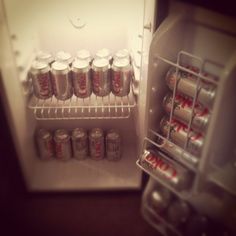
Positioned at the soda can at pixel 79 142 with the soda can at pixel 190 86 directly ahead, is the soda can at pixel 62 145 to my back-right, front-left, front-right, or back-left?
back-right

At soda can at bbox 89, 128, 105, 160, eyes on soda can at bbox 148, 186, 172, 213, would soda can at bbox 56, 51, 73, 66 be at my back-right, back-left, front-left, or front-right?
back-right

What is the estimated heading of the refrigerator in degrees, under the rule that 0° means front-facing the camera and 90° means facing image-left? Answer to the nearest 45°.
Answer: approximately 0°
